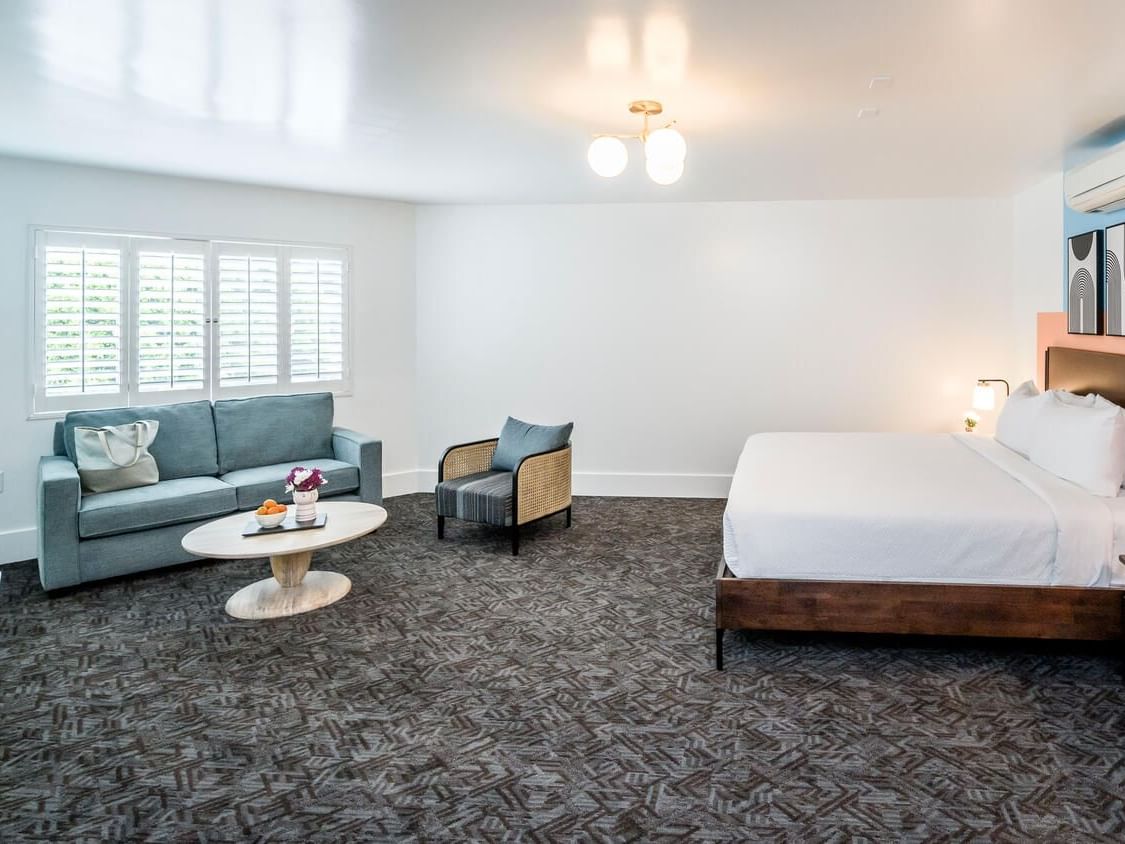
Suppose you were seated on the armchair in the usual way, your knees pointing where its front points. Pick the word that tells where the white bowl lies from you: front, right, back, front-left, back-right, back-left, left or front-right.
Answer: front

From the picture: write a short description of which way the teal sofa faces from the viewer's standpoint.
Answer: facing the viewer and to the right of the viewer

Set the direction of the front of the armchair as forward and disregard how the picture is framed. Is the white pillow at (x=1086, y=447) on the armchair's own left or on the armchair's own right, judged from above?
on the armchair's own left

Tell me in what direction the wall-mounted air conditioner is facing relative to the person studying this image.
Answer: facing the viewer and to the left of the viewer

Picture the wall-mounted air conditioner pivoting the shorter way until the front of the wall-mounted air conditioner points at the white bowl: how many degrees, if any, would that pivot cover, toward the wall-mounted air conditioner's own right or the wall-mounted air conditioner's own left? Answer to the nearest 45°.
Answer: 0° — it already faces it

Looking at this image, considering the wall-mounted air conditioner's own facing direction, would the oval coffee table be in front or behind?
in front

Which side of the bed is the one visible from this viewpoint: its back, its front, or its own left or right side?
left

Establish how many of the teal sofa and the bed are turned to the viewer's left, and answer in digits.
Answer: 1

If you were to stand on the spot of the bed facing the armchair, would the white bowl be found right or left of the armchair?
left

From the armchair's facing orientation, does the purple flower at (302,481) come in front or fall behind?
in front
